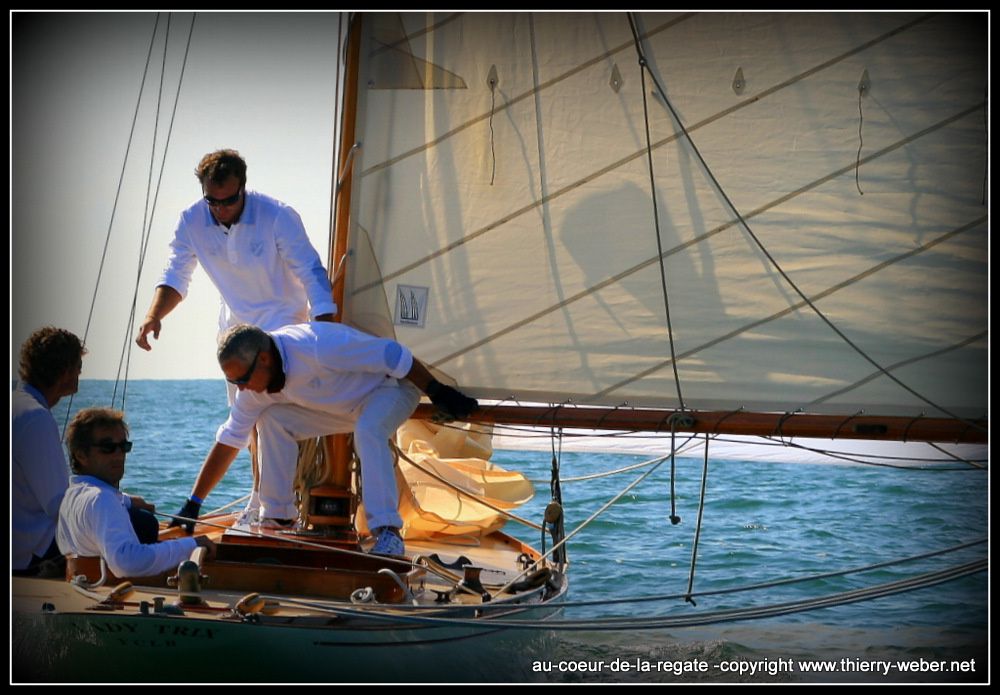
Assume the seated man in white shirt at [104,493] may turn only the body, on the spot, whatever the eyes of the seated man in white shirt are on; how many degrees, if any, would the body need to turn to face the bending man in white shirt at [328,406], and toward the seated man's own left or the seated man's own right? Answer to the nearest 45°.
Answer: approximately 45° to the seated man's own left

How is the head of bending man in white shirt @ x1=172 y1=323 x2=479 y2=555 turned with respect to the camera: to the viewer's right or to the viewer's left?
to the viewer's left

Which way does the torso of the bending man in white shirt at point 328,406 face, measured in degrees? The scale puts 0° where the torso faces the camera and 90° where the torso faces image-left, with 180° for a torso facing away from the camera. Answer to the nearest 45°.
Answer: approximately 45°
